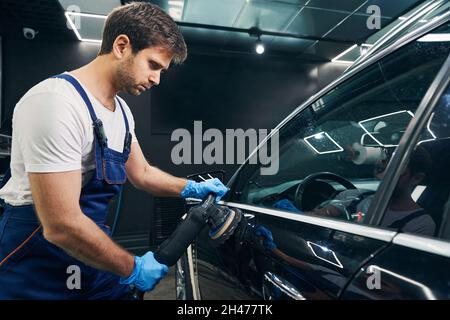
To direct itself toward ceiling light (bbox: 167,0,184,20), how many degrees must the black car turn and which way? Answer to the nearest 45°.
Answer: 0° — it already faces it

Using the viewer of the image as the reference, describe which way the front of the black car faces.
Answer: facing away from the viewer and to the left of the viewer

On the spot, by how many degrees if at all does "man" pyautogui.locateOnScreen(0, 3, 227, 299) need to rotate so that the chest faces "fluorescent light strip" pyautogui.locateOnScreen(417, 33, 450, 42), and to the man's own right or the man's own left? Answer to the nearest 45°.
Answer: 0° — they already face it

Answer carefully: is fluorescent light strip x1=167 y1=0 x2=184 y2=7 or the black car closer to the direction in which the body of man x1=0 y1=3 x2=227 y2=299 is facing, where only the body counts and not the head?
the black car

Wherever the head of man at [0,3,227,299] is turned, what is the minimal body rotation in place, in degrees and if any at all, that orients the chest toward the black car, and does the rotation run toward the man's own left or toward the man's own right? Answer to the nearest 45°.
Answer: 0° — they already face it

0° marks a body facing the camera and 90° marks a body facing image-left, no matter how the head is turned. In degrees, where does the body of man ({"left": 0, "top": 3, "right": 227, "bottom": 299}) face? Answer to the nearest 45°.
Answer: approximately 315°
